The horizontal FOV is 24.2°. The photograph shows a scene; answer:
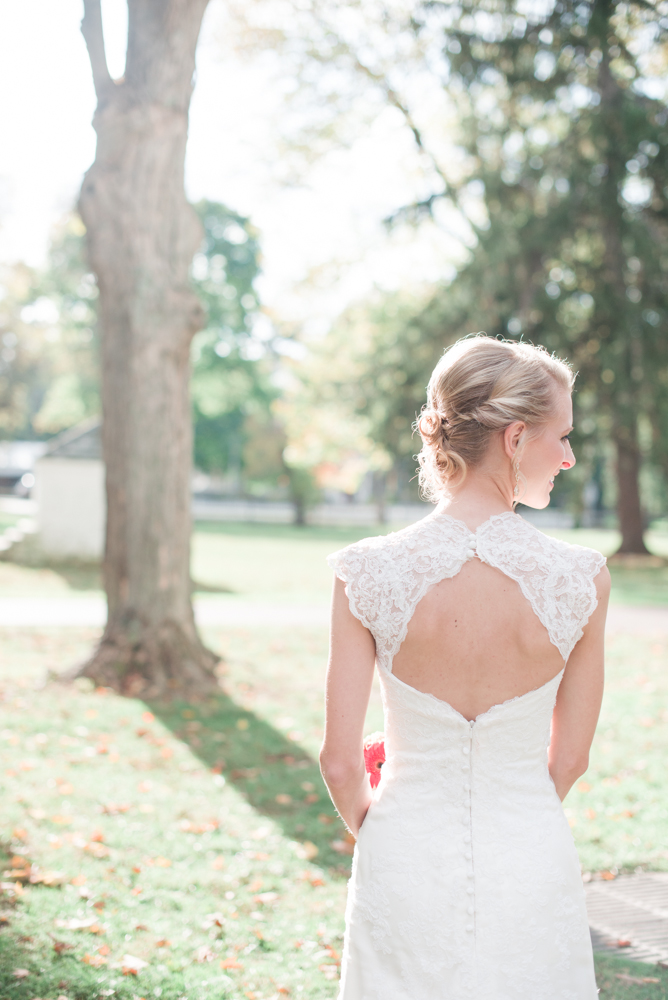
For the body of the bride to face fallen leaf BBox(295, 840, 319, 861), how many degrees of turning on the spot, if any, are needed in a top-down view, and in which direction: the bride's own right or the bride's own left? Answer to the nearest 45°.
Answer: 0° — they already face it

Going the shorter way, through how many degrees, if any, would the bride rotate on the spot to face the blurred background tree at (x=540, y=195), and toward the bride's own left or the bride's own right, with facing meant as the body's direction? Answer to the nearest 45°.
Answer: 0° — they already face it

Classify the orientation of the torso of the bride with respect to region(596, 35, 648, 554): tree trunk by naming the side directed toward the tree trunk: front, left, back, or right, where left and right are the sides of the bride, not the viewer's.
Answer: front

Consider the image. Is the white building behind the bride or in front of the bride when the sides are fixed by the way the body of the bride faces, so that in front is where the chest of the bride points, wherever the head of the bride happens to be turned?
in front

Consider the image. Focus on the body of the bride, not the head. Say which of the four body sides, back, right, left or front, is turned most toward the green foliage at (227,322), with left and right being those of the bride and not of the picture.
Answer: front

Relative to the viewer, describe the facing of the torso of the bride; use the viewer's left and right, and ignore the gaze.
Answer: facing away from the viewer

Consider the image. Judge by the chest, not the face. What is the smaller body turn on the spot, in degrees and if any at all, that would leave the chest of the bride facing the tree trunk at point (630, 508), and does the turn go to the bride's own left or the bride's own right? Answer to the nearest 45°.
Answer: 0° — they already face it

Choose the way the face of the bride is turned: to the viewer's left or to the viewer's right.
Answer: to the viewer's right
